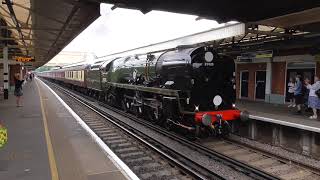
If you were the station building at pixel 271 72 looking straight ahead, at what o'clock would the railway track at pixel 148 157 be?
The railway track is roughly at 11 o'clock from the station building.

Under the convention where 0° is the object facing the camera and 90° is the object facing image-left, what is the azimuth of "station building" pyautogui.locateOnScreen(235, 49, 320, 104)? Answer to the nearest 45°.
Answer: approximately 45°
